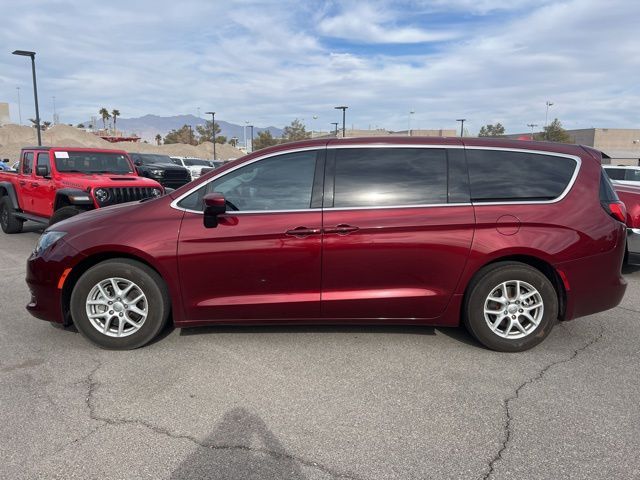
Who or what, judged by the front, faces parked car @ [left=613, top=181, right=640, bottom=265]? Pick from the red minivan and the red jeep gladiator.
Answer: the red jeep gladiator

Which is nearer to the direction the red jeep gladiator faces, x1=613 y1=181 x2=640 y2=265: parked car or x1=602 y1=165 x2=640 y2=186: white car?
the parked car

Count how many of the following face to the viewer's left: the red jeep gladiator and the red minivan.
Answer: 1

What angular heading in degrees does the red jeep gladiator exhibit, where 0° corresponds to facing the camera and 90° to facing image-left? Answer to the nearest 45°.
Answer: approximately 315°

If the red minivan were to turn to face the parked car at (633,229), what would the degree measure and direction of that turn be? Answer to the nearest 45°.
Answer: approximately 135° to its right

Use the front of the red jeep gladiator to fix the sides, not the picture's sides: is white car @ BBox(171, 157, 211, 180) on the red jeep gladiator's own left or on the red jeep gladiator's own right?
on the red jeep gladiator's own left

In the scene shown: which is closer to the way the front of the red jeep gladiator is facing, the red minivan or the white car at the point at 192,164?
the red minivan

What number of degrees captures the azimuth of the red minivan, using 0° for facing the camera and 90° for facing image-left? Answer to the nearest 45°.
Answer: approximately 90°

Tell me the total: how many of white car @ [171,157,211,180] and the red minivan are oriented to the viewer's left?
1
